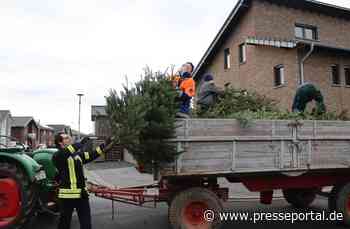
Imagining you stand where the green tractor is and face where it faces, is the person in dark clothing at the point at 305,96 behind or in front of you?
behind

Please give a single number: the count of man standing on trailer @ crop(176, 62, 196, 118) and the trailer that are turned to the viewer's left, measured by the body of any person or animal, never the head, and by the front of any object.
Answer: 2

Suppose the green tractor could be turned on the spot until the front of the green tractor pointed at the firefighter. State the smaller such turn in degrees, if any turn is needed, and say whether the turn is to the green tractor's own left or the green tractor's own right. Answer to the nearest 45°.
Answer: approximately 180°

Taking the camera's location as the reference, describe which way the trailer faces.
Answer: facing to the left of the viewer

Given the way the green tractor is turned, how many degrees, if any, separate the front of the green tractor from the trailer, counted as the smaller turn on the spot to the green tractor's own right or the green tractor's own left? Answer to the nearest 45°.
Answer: approximately 135° to the green tractor's own right

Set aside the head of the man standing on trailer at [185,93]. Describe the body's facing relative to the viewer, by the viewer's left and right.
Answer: facing to the left of the viewer

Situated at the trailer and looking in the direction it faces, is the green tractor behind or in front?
in front

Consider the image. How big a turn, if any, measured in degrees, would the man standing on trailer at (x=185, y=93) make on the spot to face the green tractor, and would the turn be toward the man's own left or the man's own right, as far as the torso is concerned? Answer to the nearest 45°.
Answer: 0° — they already face it

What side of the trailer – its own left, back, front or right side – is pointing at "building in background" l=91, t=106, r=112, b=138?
right

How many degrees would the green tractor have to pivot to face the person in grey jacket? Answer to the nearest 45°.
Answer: approximately 135° to its right
